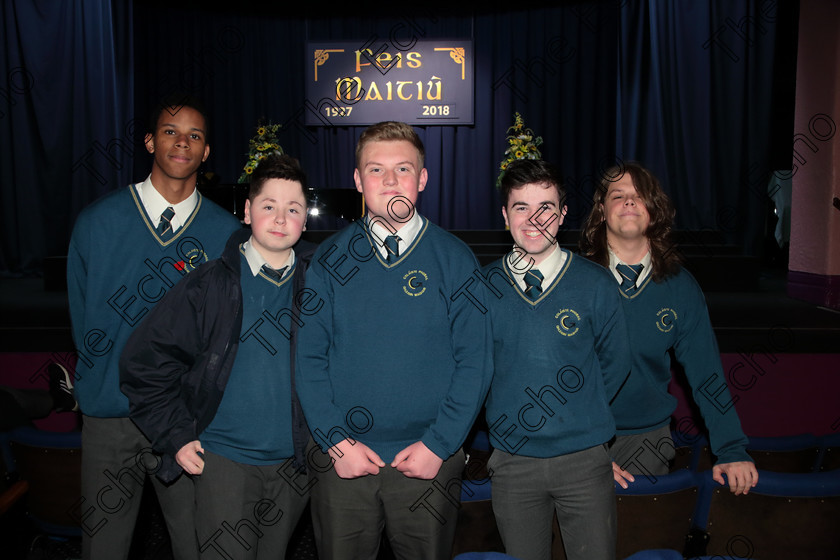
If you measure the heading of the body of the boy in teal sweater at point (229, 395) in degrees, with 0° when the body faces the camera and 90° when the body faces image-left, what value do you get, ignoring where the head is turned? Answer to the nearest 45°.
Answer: approximately 315°

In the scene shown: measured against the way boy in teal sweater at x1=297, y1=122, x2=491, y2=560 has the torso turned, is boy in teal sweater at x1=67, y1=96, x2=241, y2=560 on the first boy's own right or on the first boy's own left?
on the first boy's own right
